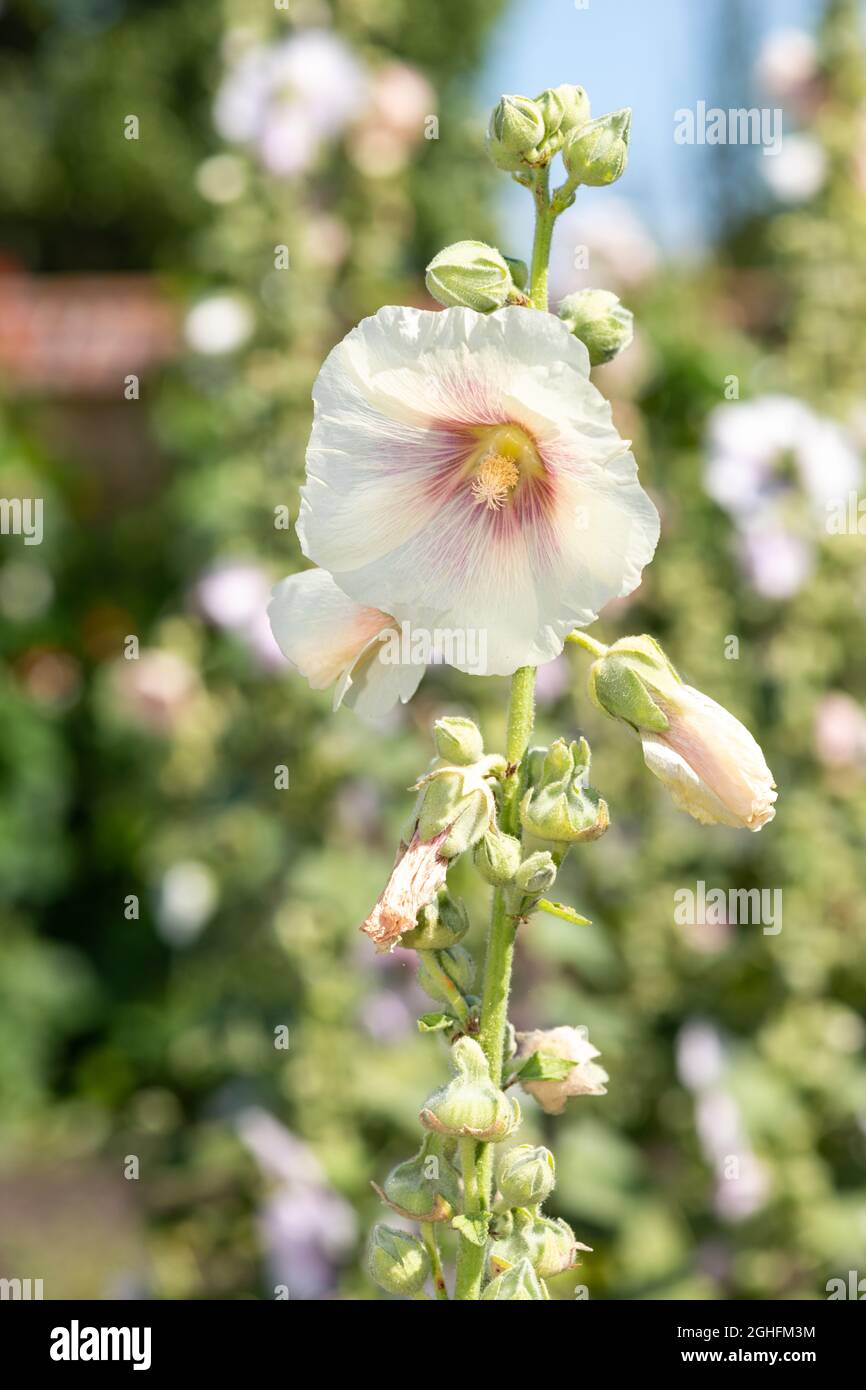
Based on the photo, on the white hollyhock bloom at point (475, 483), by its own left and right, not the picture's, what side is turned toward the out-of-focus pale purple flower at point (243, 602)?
back

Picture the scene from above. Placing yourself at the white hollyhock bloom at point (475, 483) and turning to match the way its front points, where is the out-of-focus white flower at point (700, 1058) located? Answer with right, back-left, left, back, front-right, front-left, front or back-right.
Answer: back

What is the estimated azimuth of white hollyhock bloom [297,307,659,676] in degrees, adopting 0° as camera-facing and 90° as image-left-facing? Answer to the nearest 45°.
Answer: approximately 0°

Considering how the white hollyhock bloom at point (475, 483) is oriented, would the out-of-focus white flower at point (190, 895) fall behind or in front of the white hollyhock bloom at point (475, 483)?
behind

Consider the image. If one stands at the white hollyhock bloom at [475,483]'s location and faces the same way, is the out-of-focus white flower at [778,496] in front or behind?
behind

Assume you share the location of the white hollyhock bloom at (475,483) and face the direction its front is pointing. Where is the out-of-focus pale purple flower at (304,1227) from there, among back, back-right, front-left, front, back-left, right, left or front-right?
back

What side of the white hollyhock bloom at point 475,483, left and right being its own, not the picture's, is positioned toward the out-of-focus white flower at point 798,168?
back
